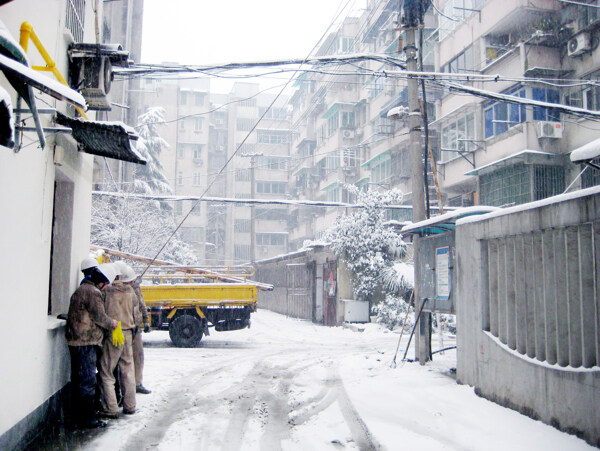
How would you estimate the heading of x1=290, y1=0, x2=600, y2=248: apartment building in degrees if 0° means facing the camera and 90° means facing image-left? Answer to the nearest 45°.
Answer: approximately 45°

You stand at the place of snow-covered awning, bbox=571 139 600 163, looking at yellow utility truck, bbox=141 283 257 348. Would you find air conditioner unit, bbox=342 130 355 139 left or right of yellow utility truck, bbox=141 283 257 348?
right

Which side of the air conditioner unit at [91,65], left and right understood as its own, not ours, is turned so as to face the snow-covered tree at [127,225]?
left

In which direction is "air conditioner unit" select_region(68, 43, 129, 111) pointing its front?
to the viewer's right

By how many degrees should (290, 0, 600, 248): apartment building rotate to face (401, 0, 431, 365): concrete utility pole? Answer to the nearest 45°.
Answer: approximately 45° to its left

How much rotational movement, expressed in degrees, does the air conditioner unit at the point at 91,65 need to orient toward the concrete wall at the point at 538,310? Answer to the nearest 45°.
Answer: approximately 45° to its right

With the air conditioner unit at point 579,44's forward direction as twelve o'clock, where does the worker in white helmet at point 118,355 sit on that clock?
The worker in white helmet is roughly at 11 o'clock from the air conditioner unit.

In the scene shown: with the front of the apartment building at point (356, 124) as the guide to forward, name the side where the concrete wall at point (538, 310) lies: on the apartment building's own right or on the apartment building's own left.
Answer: on the apartment building's own left
